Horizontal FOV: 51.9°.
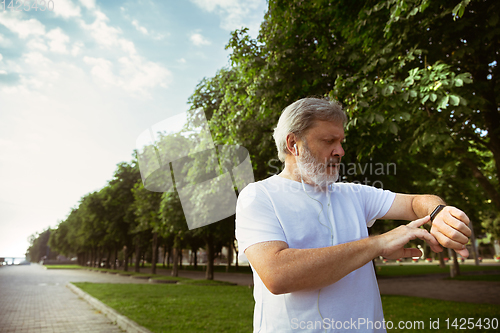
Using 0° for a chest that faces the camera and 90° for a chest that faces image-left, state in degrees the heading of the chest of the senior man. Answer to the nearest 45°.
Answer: approximately 315°
